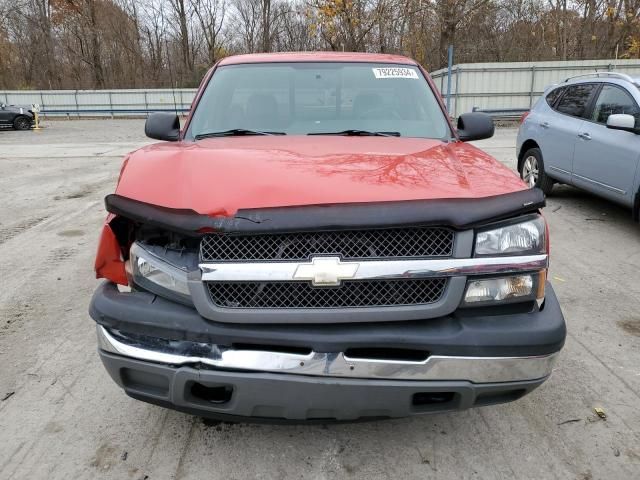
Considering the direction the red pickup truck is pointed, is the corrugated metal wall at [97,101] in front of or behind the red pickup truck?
behind

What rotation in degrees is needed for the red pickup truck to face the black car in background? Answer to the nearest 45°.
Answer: approximately 135° to its right

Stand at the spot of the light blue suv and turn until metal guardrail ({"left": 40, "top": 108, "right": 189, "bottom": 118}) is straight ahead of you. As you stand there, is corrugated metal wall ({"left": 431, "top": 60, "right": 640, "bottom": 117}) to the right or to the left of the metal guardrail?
right

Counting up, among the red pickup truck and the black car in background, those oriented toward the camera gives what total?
1

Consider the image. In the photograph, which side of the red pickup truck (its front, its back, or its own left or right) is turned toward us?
front

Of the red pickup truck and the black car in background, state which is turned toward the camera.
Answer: the red pickup truck
